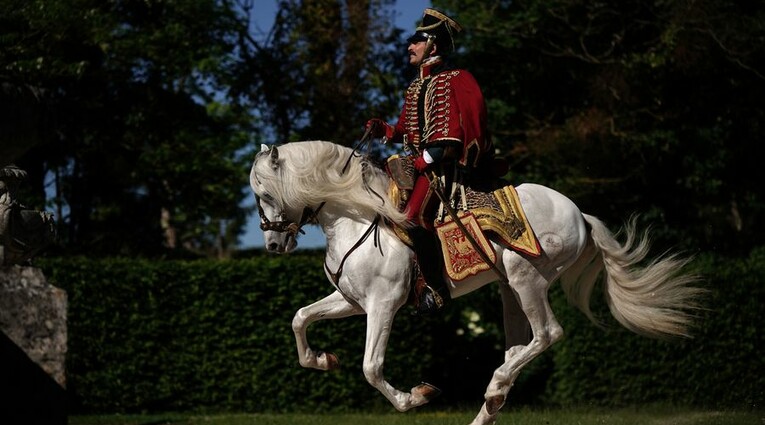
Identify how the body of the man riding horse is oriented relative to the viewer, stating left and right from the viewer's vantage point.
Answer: facing the viewer and to the left of the viewer

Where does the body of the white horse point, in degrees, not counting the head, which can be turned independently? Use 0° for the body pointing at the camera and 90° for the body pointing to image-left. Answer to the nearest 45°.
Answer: approximately 90°

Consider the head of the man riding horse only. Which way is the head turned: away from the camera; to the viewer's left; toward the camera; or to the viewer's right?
to the viewer's left
